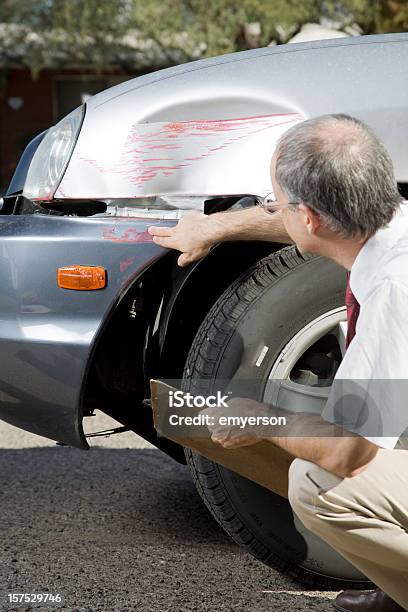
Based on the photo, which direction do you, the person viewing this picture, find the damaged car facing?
facing the viewer and to the left of the viewer
